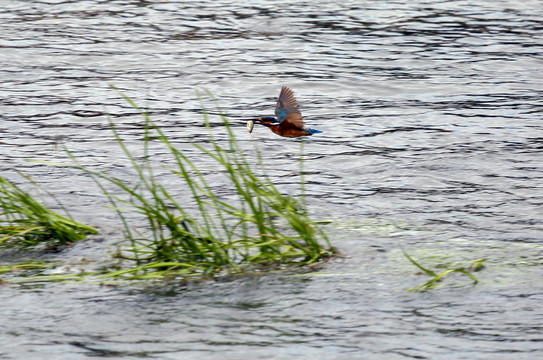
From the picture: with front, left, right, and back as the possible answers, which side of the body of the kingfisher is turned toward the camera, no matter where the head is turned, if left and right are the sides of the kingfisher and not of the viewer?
left

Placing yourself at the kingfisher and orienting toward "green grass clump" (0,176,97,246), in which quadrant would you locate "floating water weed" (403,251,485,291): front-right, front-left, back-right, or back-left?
back-left

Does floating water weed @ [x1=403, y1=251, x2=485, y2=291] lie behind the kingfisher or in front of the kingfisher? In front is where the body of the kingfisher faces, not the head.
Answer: behind

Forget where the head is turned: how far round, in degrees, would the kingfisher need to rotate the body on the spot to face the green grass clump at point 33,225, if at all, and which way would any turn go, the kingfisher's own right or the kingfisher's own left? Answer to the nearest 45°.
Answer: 0° — it already faces it
